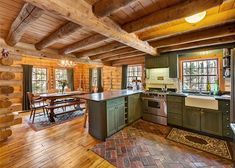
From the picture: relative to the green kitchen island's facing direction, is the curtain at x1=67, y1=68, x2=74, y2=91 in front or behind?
behind

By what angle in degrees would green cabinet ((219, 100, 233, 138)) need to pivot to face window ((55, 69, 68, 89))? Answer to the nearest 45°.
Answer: approximately 90° to its right

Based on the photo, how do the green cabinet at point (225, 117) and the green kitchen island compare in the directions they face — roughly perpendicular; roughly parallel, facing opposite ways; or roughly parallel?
roughly perpendicular

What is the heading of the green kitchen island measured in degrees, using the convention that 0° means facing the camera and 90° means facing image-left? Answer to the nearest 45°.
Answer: approximately 315°

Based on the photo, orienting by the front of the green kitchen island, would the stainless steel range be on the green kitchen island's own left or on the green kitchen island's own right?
on the green kitchen island's own left

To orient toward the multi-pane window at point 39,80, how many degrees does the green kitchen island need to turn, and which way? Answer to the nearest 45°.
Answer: approximately 180°

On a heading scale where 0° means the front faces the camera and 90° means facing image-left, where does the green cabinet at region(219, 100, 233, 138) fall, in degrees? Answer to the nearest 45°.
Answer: approximately 0°

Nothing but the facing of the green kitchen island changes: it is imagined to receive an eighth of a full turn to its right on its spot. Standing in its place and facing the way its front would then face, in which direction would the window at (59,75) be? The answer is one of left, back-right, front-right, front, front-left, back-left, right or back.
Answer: back-right
